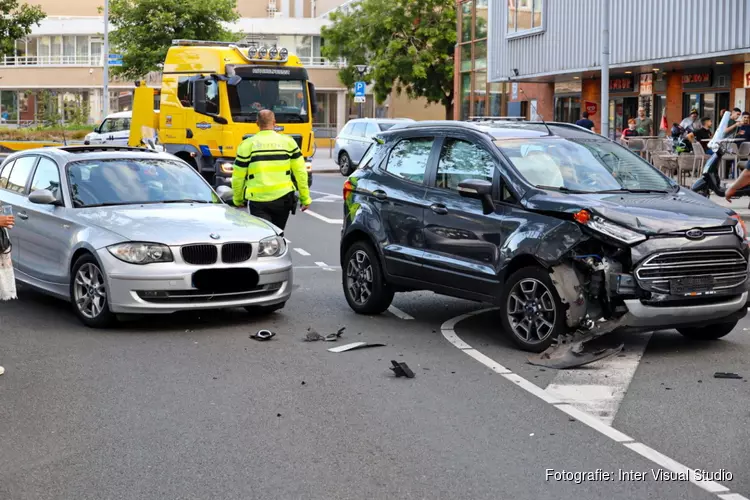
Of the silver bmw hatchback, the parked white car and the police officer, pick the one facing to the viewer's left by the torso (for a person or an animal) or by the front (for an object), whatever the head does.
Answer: the parked white car

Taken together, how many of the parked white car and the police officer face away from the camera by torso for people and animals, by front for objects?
1

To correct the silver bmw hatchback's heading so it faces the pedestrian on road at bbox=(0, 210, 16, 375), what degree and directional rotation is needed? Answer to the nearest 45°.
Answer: approximately 45° to its right

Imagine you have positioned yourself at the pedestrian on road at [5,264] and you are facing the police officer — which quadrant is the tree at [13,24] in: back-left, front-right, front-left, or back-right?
front-left

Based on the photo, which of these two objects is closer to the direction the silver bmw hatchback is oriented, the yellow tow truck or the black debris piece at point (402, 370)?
the black debris piece

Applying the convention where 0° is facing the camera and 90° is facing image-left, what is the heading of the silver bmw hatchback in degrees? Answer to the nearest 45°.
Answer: approximately 315°

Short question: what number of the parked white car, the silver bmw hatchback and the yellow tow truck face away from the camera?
0

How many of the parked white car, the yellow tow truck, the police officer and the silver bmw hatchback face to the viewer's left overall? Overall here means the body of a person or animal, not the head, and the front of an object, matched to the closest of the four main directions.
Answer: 1

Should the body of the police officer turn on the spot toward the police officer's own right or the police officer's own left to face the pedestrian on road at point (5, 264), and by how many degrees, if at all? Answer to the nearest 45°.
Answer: approximately 180°

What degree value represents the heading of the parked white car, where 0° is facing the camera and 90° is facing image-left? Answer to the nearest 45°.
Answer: approximately 90°

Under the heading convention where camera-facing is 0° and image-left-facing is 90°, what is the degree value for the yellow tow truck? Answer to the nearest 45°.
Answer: approximately 315°

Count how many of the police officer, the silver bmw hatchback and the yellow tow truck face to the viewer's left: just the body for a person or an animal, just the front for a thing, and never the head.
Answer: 0

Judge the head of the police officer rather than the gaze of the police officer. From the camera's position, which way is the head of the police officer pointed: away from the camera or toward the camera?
away from the camera

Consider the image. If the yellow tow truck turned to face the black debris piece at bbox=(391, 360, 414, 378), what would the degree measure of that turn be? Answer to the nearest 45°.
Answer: approximately 45° to its right

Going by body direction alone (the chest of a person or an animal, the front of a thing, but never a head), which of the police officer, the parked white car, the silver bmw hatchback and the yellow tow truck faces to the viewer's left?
the parked white car

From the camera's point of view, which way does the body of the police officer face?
away from the camera

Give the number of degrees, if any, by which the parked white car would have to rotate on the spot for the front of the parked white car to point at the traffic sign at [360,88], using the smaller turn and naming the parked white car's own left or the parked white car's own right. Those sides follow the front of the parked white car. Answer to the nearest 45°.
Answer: approximately 180°

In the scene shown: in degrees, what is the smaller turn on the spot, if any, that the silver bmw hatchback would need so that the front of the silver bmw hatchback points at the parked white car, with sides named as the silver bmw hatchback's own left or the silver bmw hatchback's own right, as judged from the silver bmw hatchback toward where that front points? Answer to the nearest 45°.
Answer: approximately 135° to the silver bmw hatchback's own left

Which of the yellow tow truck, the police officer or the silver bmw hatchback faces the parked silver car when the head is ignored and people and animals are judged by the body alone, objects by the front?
the police officer
